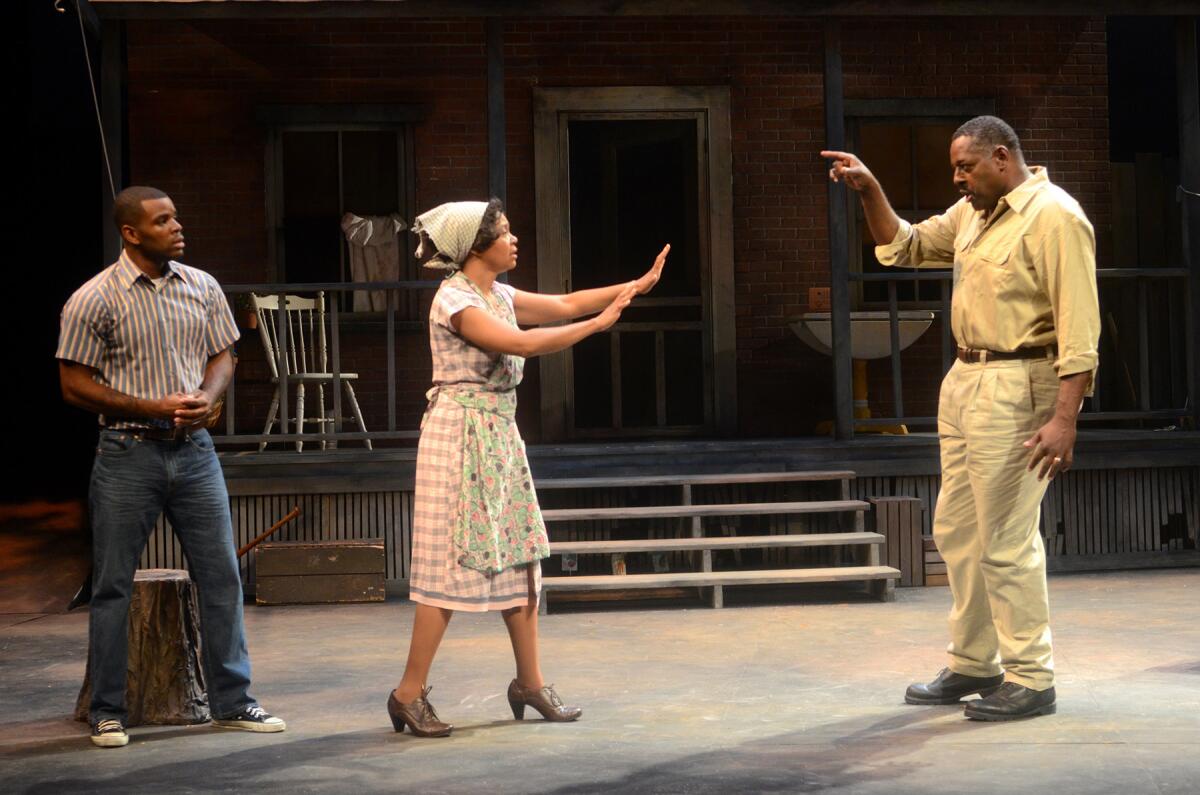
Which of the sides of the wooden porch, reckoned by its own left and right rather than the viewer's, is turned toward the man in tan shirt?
front

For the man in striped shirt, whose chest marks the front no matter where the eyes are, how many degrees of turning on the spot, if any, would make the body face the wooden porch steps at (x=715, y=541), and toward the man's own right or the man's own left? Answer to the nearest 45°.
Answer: approximately 90° to the man's own left

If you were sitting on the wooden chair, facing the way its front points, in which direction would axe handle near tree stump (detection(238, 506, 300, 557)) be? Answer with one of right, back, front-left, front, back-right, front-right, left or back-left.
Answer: front-right

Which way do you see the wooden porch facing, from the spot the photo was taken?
facing the viewer

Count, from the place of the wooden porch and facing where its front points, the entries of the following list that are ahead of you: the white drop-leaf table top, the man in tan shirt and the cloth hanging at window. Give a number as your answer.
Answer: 1

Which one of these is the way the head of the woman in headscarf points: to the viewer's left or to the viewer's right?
to the viewer's right

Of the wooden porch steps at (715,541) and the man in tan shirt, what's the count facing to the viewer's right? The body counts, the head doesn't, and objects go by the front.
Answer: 0

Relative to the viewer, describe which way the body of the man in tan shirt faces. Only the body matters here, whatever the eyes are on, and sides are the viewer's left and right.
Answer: facing the viewer and to the left of the viewer

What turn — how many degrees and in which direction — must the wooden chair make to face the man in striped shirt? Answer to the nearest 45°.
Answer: approximately 45° to its right

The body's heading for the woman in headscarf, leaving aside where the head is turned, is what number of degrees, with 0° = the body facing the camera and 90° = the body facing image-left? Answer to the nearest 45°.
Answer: approximately 270°

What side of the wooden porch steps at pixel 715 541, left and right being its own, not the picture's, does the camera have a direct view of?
front

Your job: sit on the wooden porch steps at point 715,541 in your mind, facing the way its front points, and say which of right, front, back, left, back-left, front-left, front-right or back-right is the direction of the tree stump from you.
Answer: front-right

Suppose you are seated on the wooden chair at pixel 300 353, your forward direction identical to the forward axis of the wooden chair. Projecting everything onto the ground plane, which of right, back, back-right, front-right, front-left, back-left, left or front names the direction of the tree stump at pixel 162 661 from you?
front-right

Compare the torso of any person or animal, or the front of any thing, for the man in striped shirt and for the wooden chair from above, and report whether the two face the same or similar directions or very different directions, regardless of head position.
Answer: same or similar directions

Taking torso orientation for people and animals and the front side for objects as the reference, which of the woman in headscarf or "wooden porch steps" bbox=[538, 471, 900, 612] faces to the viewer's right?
the woman in headscarf

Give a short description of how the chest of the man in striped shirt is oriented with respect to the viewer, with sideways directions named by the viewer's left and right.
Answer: facing the viewer and to the right of the viewer
